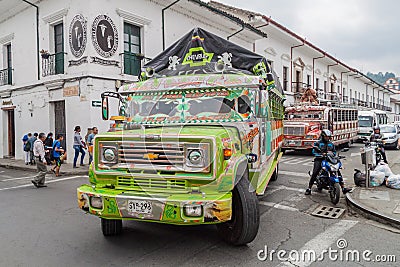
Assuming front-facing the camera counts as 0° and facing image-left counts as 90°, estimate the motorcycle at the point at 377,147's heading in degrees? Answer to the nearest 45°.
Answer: approximately 0°

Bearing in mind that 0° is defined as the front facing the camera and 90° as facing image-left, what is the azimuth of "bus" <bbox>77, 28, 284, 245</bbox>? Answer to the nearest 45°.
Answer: approximately 45°

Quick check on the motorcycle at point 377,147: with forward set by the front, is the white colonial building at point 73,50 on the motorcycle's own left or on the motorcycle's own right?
on the motorcycle's own right

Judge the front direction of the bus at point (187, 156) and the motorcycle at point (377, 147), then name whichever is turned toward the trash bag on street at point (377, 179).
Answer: the motorcycle

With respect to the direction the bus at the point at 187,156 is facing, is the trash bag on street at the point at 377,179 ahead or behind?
behind

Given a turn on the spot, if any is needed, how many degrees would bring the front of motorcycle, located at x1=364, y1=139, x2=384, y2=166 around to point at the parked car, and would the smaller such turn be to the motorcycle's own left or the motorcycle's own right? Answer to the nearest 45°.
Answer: approximately 180°
